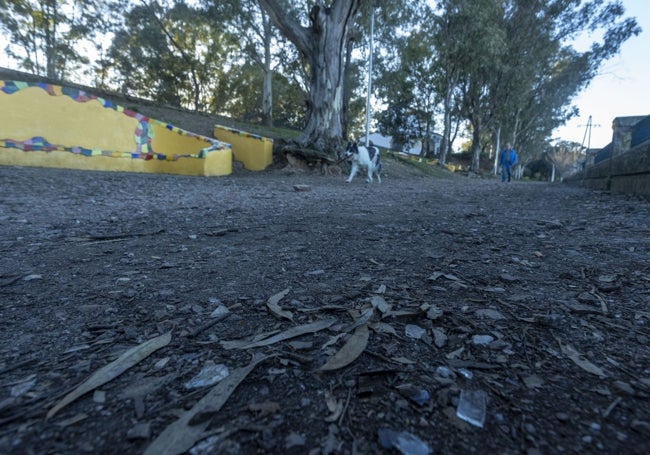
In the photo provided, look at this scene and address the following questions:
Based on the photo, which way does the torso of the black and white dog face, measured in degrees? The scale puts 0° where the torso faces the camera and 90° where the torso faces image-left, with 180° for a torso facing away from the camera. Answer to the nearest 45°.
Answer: approximately 90°

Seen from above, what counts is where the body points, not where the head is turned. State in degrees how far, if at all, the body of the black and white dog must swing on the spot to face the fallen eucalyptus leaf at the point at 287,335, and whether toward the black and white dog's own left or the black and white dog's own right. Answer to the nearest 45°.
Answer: approximately 90° to the black and white dog's own left

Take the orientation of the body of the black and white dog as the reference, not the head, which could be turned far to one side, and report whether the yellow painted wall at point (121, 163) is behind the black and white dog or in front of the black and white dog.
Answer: in front
